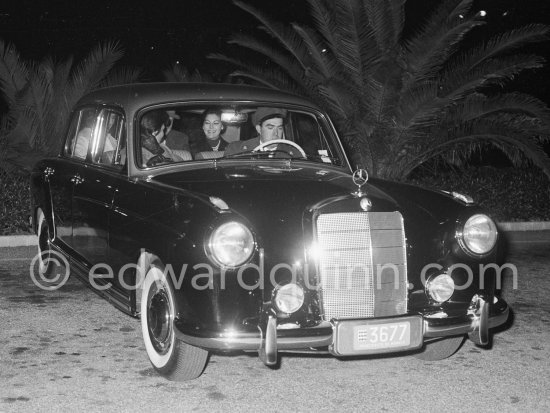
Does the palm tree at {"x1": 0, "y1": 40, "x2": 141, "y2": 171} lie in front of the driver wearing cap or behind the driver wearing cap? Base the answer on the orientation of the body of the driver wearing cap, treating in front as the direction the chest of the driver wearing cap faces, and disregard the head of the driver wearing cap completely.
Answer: behind

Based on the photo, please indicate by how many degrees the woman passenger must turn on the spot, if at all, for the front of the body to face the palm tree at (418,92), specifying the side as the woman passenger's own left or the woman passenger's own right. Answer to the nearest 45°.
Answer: approximately 135° to the woman passenger's own left

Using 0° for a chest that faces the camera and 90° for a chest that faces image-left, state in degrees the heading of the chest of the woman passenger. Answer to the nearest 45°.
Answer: approximately 0°

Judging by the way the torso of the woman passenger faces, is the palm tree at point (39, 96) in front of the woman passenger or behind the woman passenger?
behind

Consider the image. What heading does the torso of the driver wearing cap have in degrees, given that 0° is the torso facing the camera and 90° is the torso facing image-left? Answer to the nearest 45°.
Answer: approximately 315°
